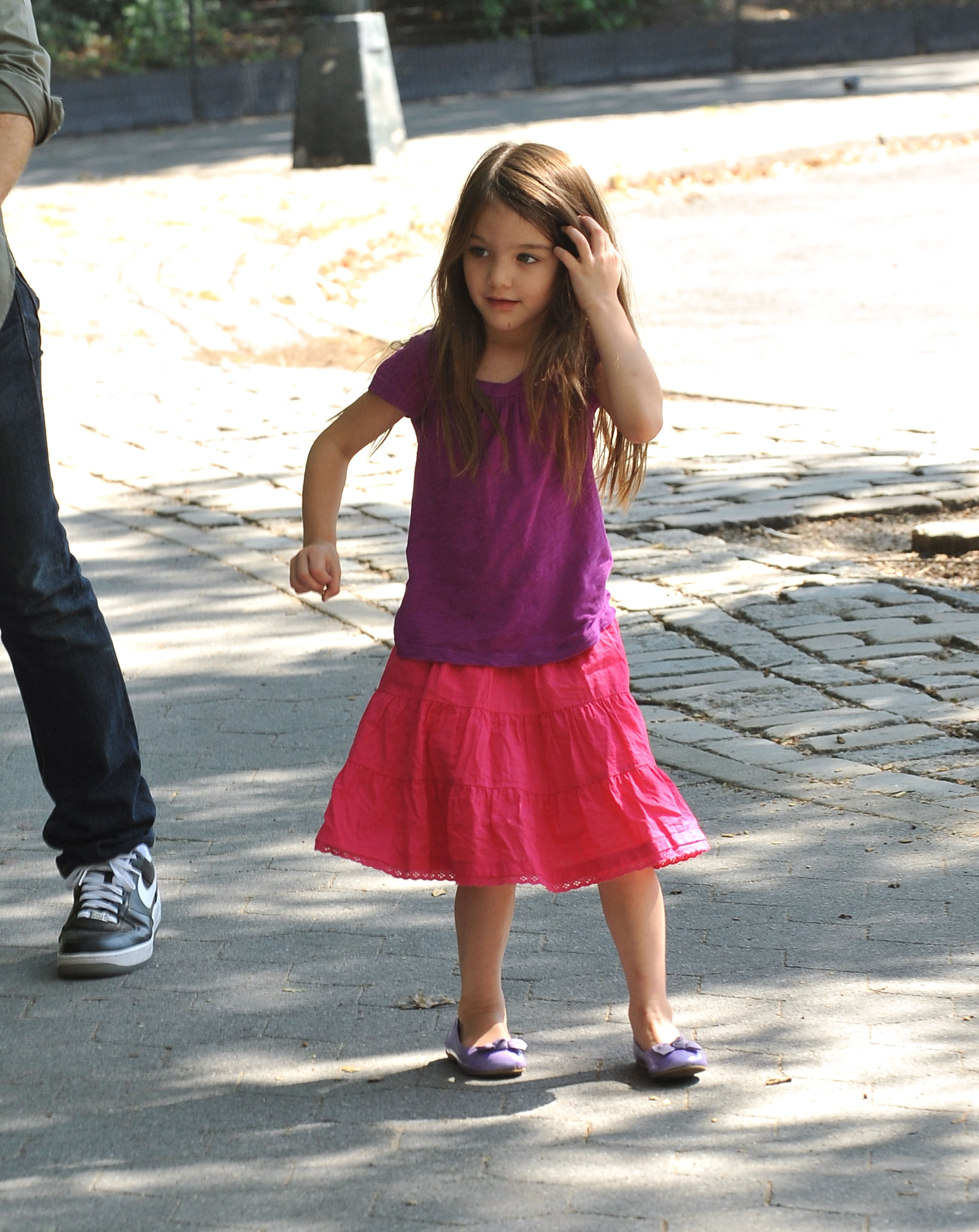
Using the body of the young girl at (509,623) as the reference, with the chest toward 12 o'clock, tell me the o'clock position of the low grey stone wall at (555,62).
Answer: The low grey stone wall is roughly at 6 o'clock from the young girl.

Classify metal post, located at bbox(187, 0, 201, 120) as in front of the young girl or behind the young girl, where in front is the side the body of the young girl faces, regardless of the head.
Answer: behind

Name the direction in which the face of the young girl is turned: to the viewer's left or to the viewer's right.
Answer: to the viewer's left

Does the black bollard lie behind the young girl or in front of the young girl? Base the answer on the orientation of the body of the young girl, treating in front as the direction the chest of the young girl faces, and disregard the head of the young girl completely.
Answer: behind

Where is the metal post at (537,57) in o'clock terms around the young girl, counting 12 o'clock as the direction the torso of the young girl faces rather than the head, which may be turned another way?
The metal post is roughly at 6 o'clock from the young girl.

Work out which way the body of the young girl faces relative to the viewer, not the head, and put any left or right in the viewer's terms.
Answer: facing the viewer
